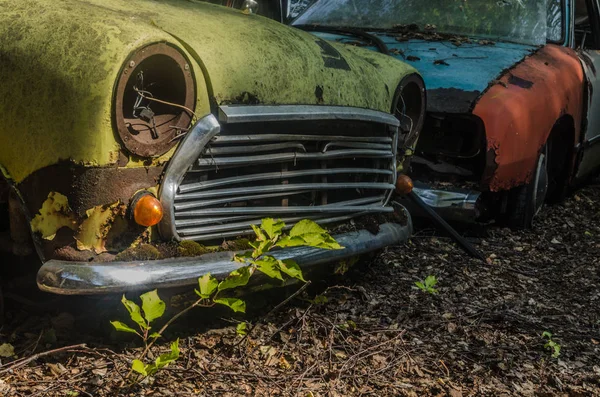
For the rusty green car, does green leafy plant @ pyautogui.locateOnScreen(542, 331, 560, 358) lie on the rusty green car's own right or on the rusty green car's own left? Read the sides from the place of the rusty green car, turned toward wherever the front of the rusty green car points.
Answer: on the rusty green car's own left

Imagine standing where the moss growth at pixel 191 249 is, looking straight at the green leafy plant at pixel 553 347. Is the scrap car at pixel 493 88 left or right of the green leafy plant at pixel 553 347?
left

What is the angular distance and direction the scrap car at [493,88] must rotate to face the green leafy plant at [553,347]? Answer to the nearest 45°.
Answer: approximately 45° to its left

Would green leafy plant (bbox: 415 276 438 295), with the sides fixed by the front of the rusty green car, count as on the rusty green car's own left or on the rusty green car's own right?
on the rusty green car's own left

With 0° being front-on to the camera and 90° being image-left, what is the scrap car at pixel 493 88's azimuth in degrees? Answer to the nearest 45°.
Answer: approximately 45°

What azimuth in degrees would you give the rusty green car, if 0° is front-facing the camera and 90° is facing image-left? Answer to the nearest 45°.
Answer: approximately 315°

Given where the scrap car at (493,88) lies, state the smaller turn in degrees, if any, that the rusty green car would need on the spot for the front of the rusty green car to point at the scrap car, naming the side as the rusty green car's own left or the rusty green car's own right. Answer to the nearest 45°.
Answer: approximately 90° to the rusty green car's own left
